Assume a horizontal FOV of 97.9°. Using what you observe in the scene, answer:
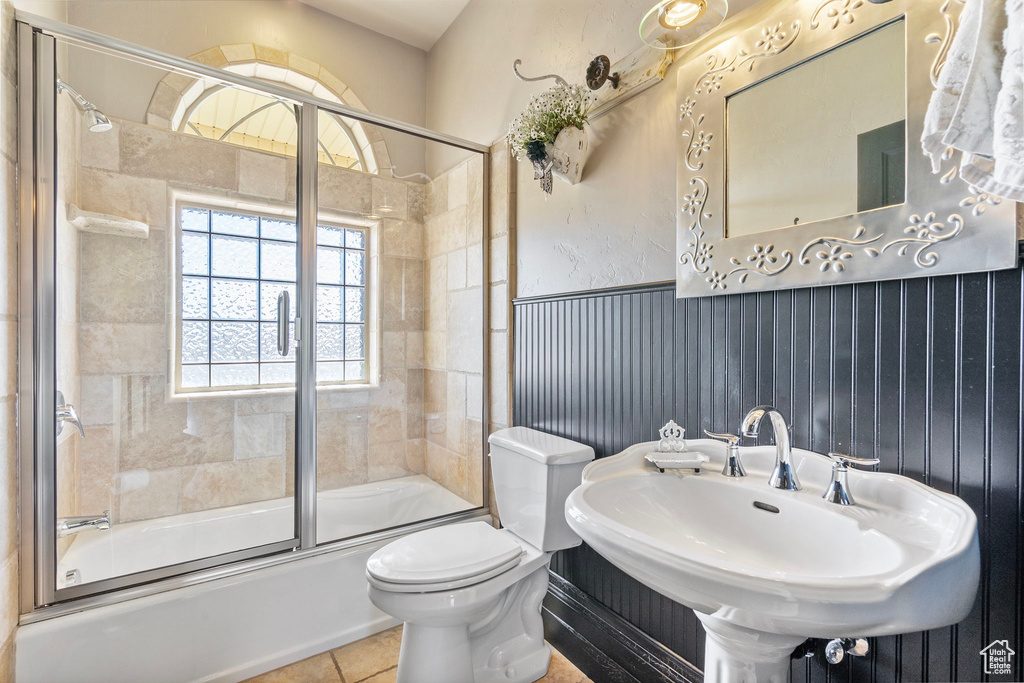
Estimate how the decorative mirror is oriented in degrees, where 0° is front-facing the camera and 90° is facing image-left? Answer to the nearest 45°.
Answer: approximately 45°

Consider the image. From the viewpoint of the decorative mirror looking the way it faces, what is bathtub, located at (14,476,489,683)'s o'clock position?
The bathtub is roughly at 1 o'clock from the decorative mirror.

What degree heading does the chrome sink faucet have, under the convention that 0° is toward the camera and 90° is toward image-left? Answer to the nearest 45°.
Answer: approximately 45°

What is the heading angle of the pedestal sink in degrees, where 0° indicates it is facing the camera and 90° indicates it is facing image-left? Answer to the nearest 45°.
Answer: approximately 45°
